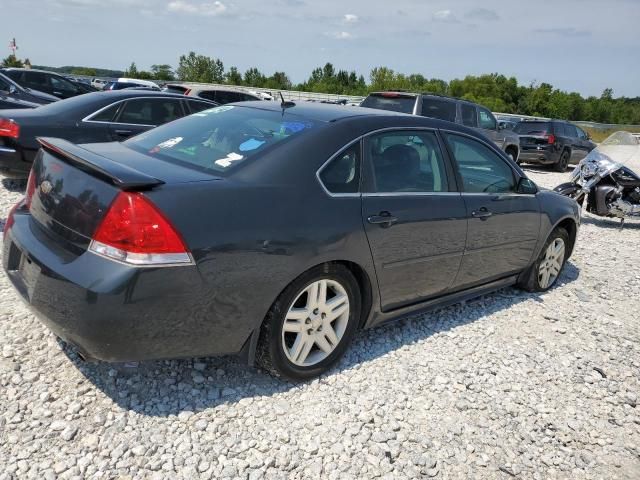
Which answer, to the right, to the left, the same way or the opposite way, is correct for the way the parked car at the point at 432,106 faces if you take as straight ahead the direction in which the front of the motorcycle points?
the opposite way

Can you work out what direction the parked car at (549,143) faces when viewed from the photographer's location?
facing away from the viewer and to the right of the viewer

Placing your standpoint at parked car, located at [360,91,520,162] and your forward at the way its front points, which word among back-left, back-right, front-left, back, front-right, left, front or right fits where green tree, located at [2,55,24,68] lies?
left

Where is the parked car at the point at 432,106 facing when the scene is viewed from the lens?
facing away from the viewer and to the right of the viewer

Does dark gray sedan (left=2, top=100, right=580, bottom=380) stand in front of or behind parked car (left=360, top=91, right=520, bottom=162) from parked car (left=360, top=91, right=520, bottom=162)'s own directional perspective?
behind

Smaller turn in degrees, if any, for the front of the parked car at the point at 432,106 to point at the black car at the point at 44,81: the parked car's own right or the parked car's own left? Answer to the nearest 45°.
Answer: approximately 135° to the parked car's own left

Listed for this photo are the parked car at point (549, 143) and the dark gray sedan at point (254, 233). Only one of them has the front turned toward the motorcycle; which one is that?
the dark gray sedan

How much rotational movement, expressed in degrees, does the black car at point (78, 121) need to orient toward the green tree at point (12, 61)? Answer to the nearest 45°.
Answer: approximately 45° to its left

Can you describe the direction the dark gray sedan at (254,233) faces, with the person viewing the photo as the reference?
facing away from the viewer and to the right of the viewer

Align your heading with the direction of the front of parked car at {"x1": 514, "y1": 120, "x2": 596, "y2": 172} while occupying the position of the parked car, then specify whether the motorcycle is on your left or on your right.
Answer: on your right

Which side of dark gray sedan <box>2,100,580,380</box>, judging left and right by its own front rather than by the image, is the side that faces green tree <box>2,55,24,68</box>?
left
